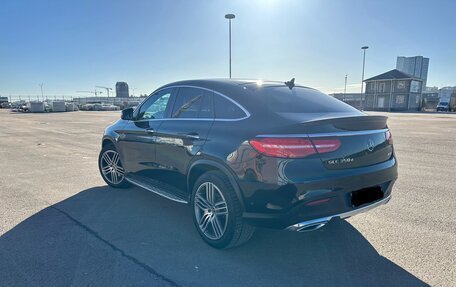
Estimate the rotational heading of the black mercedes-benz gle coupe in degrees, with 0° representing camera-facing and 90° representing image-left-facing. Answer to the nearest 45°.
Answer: approximately 135°
